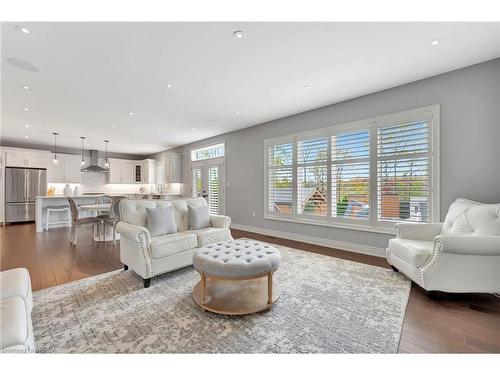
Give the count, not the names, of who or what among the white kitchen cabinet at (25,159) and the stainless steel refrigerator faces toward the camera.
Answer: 2

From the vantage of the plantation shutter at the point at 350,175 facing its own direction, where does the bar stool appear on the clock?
The bar stool is roughly at 1 o'clock from the plantation shutter.

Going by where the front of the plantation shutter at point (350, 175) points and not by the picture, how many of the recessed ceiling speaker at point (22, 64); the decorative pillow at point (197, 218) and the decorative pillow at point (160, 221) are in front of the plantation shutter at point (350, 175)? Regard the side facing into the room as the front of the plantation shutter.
3

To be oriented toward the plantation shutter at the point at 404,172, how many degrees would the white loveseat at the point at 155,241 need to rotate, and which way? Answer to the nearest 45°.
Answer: approximately 45° to its left

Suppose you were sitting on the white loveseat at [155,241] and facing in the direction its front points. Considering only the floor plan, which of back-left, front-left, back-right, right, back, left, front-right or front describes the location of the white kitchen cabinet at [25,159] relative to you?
back

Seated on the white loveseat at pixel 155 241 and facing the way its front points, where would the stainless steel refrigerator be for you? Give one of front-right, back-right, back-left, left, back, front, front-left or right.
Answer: back

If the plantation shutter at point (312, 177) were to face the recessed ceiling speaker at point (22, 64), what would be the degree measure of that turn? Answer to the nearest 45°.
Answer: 0° — it already faces it

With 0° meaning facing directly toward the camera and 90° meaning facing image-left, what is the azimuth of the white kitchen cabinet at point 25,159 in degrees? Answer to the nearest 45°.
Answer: approximately 0°

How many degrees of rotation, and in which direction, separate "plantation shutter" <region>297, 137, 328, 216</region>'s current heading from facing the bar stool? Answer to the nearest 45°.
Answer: approximately 45° to its right
